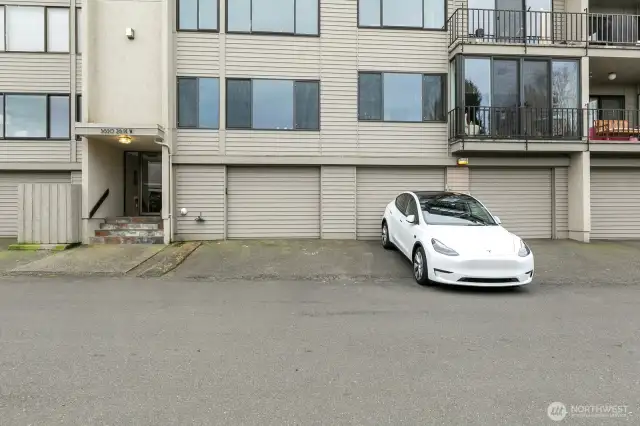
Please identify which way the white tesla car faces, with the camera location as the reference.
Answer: facing the viewer and to the right of the viewer

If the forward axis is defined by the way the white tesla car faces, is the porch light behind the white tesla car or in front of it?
behind
